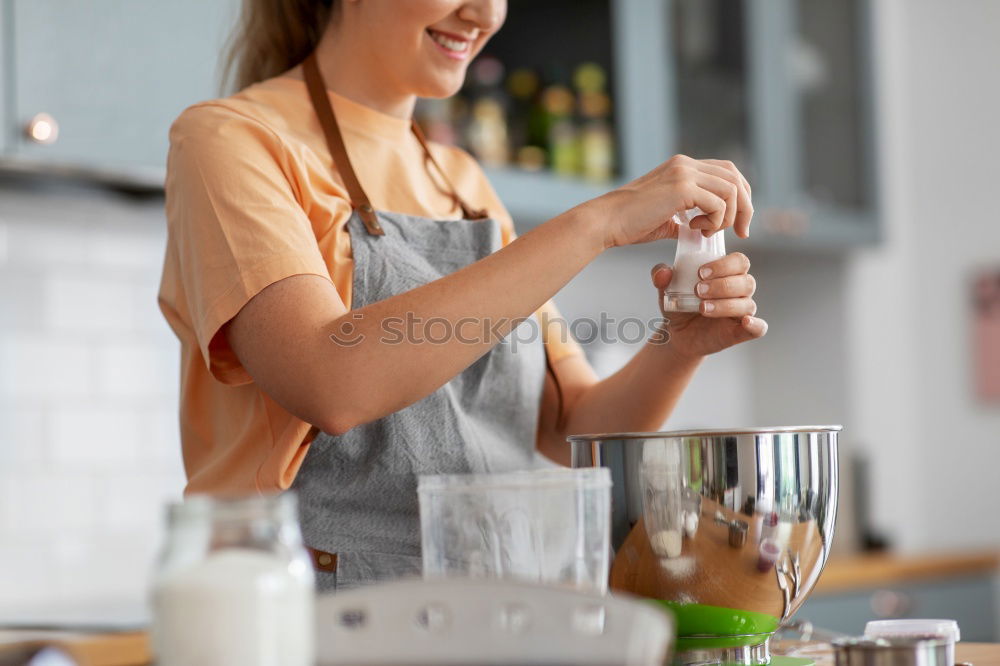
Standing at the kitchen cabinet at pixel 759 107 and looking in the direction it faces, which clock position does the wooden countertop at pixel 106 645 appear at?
The wooden countertop is roughly at 1 o'clock from the kitchen cabinet.

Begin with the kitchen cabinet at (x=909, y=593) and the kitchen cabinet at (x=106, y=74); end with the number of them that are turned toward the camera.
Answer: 2

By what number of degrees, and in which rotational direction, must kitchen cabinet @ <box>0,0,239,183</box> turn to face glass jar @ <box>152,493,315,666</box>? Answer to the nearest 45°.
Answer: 0° — it already faces it

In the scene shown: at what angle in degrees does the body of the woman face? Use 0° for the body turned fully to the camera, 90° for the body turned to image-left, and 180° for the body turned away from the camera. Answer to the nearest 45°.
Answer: approximately 315°

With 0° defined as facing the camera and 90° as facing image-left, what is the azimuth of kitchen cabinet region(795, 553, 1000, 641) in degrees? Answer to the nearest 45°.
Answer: approximately 0°

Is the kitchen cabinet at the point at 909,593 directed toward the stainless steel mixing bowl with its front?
yes

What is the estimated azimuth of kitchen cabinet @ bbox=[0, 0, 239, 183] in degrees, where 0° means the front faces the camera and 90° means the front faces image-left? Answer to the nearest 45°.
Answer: approximately 0°

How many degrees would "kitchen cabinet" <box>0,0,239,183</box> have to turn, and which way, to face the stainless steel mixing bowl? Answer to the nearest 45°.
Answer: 0° — it already faces it

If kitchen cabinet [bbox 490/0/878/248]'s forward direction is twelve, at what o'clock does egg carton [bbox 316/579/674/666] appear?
The egg carton is roughly at 12 o'clock from the kitchen cabinet.
